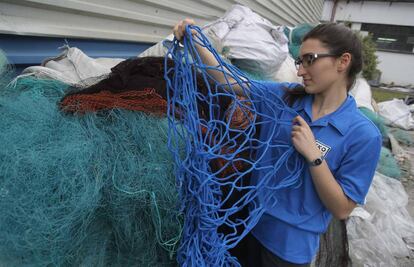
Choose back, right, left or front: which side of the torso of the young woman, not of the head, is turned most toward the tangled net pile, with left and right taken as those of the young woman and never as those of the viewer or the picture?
front
